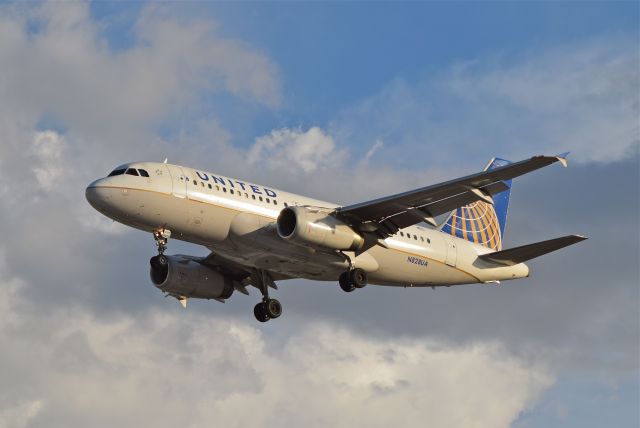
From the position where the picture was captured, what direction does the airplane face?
facing the viewer and to the left of the viewer
